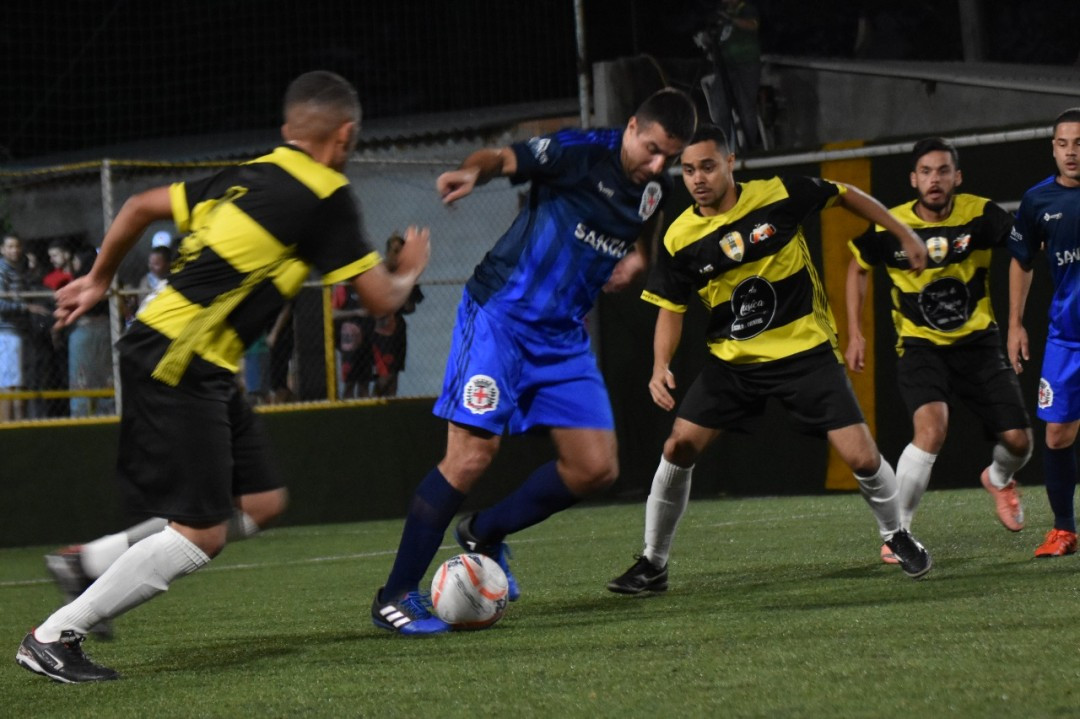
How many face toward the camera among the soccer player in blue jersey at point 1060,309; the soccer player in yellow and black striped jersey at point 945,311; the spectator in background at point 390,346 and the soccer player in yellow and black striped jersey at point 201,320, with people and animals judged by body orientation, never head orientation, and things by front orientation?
3

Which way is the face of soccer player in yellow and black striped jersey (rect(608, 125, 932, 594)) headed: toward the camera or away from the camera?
toward the camera

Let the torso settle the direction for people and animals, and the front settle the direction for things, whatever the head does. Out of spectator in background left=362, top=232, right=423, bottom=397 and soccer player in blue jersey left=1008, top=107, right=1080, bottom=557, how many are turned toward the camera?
2

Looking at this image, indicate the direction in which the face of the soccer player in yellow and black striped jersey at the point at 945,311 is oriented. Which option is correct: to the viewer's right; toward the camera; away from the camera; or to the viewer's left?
toward the camera

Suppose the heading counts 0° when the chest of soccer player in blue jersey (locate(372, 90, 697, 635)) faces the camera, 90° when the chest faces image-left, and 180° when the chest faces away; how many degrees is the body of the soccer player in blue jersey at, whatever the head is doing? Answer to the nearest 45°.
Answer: approximately 315°

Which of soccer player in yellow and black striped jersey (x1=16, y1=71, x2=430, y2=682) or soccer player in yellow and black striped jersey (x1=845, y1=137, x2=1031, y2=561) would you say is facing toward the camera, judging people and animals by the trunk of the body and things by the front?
soccer player in yellow and black striped jersey (x1=845, y1=137, x2=1031, y2=561)

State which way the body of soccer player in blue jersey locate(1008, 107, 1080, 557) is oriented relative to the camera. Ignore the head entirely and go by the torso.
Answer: toward the camera

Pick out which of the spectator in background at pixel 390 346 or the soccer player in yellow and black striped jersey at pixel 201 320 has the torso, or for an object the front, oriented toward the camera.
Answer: the spectator in background

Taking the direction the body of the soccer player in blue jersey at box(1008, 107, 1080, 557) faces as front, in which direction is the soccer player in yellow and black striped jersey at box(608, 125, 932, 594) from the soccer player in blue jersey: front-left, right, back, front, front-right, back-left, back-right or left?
front-right

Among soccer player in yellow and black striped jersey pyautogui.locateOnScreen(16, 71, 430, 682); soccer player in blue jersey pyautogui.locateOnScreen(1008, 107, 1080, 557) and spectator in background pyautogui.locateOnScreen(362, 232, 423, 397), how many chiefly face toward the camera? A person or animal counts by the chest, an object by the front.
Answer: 2

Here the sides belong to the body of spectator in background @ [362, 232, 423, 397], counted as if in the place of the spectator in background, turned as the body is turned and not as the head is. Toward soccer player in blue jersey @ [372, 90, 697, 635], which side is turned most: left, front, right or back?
front
